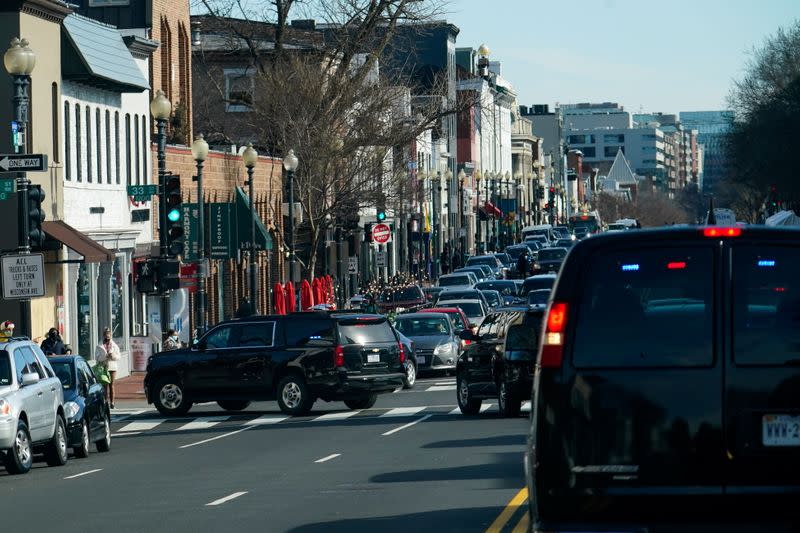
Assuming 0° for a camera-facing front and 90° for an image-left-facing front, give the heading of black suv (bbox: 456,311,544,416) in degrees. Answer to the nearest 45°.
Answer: approximately 135°

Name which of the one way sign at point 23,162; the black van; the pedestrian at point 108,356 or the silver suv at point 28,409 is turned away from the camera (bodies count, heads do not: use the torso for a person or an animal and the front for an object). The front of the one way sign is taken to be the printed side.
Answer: the black van

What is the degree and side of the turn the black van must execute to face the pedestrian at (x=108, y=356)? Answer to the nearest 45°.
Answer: approximately 45° to its left

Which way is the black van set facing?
away from the camera

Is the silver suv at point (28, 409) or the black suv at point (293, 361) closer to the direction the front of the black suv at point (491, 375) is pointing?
the black suv

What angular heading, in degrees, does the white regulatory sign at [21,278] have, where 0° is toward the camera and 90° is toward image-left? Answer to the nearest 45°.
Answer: approximately 0°

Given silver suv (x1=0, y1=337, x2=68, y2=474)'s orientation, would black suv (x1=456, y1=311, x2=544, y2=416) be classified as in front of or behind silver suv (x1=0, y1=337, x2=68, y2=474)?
behind

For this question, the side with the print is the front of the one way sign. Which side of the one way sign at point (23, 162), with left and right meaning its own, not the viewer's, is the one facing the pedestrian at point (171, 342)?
back
